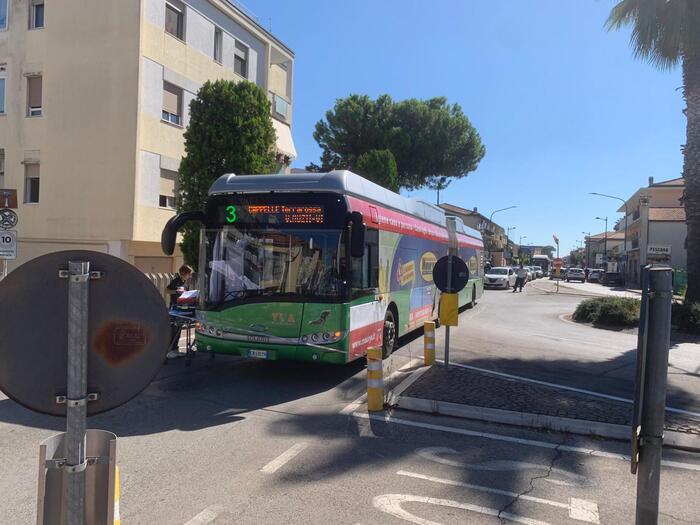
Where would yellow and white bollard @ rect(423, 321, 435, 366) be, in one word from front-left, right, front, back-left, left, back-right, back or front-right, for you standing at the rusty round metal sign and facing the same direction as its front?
front-right

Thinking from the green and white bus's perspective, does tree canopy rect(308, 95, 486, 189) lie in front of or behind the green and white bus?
behind

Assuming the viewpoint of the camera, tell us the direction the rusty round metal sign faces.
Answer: facing away from the viewer

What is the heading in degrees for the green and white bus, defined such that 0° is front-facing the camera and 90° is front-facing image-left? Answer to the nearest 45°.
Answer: approximately 45°

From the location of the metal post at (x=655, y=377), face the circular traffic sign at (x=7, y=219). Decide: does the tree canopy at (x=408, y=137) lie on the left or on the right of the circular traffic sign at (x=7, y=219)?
right

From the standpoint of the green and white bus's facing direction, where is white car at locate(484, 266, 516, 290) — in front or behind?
behind

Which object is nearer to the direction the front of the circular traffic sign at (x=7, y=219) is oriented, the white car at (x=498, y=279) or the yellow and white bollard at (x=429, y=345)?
the yellow and white bollard
